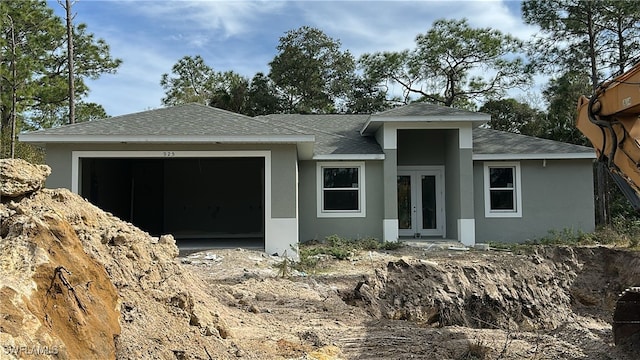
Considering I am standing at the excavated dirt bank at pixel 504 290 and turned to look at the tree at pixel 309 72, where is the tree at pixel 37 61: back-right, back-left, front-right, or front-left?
front-left

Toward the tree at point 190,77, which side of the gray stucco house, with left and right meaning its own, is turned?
back

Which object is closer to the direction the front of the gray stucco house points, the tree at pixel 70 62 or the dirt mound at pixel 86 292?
the dirt mound

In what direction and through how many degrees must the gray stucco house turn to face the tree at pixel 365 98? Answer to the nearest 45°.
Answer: approximately 180°

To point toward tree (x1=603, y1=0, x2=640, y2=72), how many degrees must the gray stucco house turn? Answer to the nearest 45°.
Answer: approximately 135° to its left

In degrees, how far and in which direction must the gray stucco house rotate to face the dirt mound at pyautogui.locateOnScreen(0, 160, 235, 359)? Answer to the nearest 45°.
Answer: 0° — it already faces it

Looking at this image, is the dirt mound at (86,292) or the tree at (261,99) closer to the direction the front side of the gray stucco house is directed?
the dirt mound

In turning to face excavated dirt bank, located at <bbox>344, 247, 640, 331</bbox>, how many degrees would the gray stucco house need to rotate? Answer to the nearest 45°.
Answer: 0° — it already faces it

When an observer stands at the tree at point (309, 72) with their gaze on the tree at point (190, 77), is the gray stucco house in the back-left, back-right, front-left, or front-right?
back-left

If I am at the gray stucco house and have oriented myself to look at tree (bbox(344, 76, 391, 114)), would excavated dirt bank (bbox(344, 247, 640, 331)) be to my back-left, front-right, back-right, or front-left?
back-right

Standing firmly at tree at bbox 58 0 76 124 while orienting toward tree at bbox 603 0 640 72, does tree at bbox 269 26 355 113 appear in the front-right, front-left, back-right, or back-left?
front-left

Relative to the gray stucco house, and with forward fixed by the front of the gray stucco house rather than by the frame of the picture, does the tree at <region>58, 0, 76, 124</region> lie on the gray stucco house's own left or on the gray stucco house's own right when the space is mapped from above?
on the gray stucco house's own right

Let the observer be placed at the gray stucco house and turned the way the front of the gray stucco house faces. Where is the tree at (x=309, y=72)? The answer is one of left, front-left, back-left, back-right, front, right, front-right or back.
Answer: back

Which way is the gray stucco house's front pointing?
toward the camera
